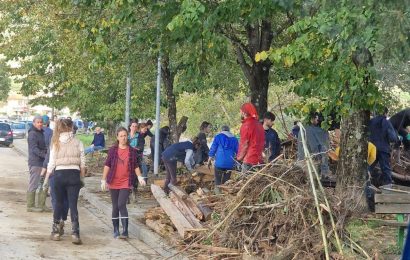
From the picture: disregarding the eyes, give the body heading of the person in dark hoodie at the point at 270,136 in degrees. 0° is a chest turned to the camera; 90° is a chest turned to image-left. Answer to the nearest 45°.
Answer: approximately 45°

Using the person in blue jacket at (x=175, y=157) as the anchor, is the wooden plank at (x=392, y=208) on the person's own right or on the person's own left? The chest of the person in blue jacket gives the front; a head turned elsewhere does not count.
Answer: on the person's own right

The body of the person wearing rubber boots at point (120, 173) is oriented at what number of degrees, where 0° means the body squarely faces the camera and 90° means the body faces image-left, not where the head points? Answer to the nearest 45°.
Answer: approximately 0°

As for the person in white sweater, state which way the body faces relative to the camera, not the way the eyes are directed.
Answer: away from the camera

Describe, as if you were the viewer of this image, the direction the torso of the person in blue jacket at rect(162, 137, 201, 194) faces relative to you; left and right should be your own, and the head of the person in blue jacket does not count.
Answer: facing to the right of the viewer
